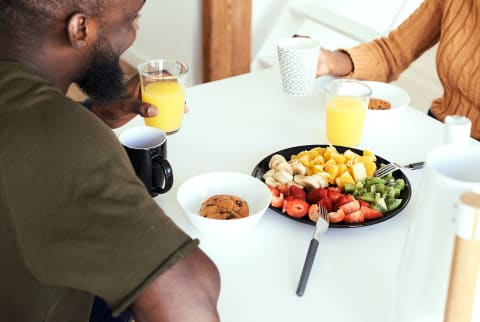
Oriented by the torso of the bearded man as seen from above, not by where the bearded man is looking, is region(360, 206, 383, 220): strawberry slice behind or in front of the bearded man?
in front

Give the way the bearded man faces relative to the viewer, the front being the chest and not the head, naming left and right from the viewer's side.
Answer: facing away from the viewer and to the right of the viewer

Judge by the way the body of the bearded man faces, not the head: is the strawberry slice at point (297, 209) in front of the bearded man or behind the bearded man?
in front

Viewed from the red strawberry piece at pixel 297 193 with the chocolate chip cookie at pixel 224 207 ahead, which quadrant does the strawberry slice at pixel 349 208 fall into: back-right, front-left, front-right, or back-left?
back-left

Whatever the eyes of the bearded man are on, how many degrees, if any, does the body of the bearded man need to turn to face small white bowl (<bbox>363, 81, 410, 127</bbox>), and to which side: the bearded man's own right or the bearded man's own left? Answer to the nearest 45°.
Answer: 0° — they already face it

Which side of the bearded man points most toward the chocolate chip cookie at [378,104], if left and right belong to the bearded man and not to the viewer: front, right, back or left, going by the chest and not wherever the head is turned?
front

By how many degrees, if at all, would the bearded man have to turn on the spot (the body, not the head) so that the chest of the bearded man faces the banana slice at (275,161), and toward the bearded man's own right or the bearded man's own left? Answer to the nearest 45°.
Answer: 0° — they already face it

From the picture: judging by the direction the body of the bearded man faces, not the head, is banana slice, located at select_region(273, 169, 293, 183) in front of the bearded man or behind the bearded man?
in front
